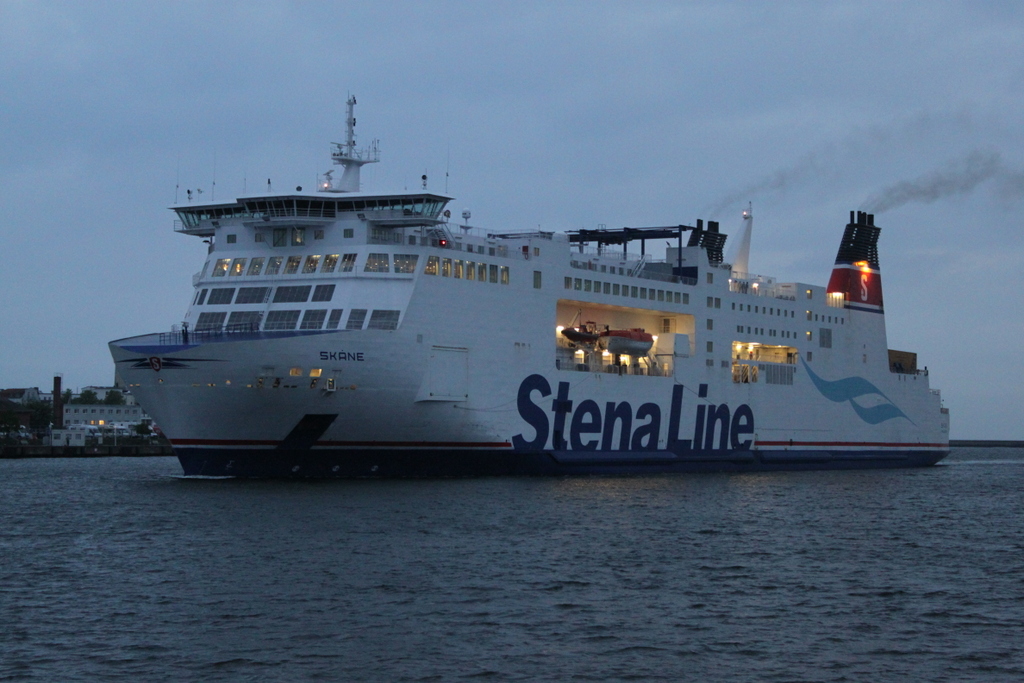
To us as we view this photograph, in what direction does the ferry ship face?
facing the viewer and to the left of the viewer
